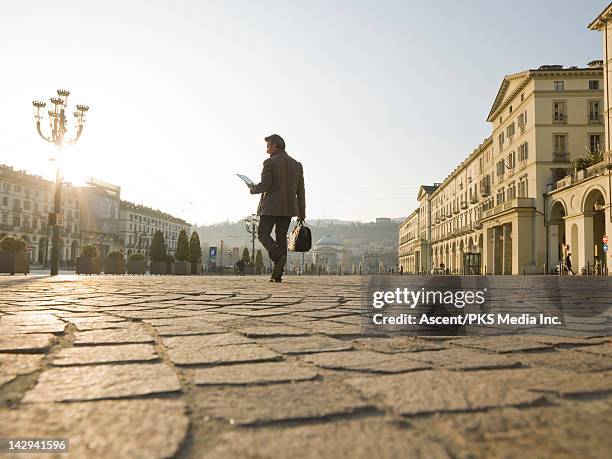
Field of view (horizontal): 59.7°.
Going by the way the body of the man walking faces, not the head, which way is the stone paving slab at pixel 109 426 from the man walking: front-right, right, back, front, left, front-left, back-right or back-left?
back-left

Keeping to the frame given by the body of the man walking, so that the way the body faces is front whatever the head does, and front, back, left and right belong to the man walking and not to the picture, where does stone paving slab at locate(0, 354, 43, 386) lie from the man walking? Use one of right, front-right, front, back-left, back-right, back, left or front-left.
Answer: back-left

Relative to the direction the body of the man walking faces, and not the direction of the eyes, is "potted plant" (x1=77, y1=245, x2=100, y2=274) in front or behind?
in front

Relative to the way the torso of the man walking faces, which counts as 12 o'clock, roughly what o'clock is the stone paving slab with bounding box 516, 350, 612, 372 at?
The stone paving slab is roughly at 7 o'clock from the man walking.

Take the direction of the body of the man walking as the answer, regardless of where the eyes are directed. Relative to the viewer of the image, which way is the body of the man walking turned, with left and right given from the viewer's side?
facing away from the viewer and to the left of the viewer

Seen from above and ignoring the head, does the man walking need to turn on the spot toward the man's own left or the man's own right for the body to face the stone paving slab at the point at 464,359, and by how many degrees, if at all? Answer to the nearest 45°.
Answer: approximately 135° to the man's own left

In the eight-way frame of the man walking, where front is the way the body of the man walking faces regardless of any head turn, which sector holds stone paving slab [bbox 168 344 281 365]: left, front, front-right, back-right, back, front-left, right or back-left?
back-left

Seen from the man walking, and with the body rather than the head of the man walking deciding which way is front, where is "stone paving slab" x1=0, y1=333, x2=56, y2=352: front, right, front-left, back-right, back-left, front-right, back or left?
back-left

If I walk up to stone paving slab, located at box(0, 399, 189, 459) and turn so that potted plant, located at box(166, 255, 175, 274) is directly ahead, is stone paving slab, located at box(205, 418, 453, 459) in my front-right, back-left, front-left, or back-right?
back-right

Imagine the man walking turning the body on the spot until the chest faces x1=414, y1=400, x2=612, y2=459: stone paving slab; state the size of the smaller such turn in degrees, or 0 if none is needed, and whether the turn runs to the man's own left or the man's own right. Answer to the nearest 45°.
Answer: approximately 135° to the man's own left

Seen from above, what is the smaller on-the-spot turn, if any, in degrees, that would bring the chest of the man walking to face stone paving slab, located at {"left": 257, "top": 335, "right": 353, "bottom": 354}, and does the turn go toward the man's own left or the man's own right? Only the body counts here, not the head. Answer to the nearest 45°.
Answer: approximately 135° to the man's own left

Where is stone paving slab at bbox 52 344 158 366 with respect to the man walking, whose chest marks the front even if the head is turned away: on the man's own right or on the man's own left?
on the man's own left

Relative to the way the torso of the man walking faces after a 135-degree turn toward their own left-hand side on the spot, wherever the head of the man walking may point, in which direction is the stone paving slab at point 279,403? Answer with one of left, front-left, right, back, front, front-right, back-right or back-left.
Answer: front

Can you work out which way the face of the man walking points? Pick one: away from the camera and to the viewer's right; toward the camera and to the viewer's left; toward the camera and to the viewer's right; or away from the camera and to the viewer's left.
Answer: away from the camera and to the viewer's left
